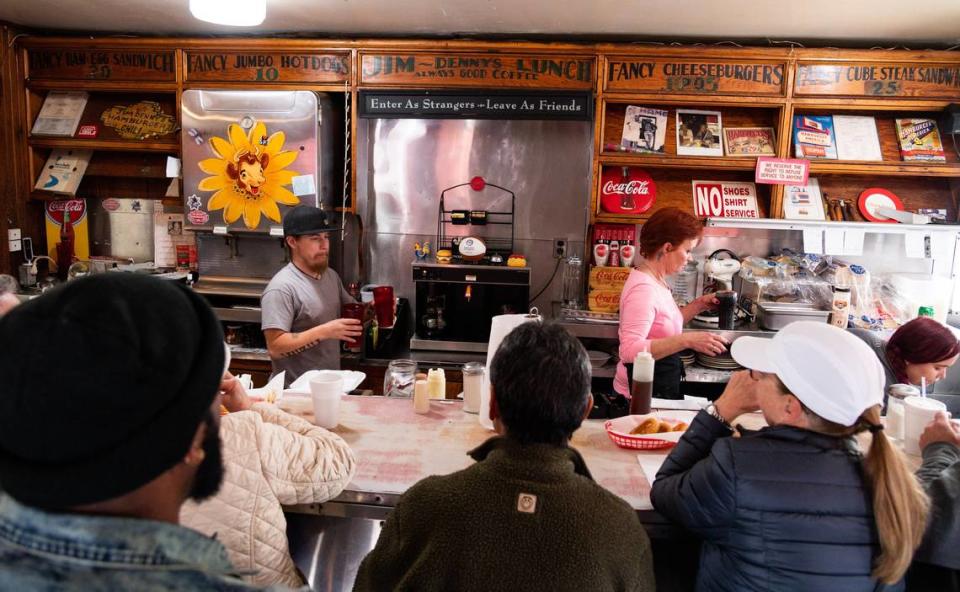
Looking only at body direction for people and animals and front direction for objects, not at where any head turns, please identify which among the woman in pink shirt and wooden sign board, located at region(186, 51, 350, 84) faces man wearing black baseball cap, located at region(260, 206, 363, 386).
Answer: the wooden sign board

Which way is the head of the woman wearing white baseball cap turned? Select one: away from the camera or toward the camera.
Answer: away from the camera

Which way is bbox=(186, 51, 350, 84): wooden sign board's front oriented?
toward the camera

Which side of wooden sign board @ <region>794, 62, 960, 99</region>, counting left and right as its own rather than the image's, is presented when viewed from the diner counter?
front

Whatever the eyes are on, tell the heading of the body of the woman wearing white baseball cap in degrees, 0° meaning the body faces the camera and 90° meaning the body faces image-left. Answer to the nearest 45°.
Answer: approximately 135°

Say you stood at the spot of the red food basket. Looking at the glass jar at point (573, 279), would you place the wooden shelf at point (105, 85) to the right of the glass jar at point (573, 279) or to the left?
left

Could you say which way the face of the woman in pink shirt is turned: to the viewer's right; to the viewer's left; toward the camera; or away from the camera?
to the viewer's right

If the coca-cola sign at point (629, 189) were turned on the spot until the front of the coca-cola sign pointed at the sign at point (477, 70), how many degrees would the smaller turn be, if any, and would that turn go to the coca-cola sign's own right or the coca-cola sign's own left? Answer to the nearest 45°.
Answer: approximately 90° to the coca-cola sign's own right

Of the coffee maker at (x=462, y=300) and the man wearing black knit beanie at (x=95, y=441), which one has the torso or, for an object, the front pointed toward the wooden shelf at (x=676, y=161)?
the man wearing black knit beanie

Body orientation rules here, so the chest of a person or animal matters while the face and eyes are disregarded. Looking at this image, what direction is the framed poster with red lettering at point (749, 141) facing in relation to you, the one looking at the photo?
facing the viewer

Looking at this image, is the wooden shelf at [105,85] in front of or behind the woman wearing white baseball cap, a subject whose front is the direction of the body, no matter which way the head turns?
in front

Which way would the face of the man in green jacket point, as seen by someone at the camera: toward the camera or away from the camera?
away from the camera
